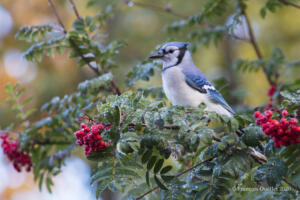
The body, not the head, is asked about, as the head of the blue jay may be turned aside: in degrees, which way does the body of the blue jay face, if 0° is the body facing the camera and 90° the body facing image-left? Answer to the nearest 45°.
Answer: approximately 90°
